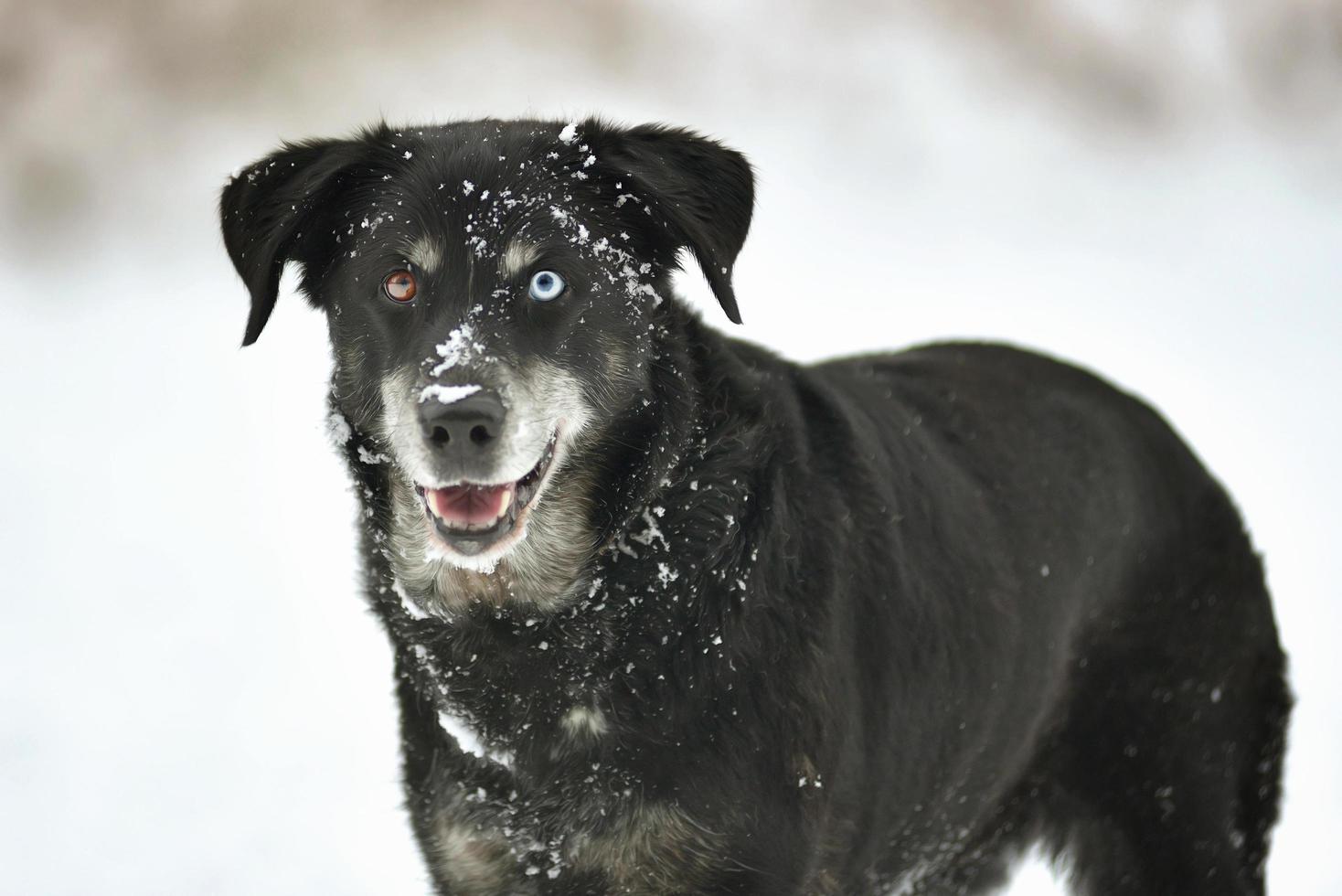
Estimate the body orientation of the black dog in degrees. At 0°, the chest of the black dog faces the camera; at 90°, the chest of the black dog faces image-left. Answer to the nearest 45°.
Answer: approximately 45°
